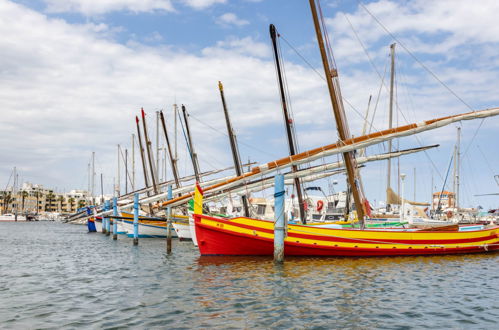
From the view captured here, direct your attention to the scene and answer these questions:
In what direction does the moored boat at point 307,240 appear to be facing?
to the viewer's left

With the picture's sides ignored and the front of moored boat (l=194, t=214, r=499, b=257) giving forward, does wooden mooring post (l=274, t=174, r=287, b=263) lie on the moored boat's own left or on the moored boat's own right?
on the moored boat's own left
